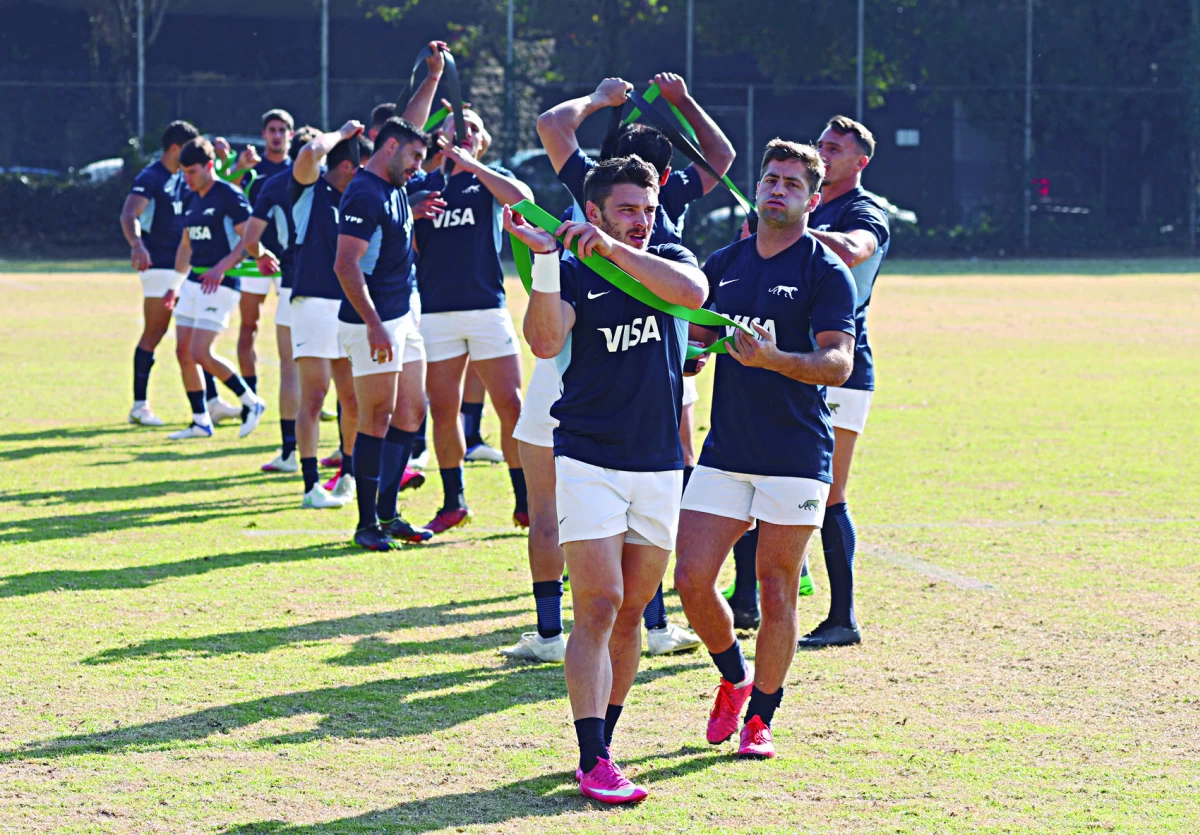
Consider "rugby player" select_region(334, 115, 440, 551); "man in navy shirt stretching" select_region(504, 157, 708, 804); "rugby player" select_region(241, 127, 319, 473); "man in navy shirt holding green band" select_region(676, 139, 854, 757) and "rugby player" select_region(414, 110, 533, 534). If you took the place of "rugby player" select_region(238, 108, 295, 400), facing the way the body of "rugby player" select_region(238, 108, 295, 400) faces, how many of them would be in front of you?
5

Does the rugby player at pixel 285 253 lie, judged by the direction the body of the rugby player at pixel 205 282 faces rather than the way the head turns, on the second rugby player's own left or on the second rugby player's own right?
on the second rugby player's own left

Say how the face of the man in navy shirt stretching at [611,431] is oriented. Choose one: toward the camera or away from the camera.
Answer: toward the camera

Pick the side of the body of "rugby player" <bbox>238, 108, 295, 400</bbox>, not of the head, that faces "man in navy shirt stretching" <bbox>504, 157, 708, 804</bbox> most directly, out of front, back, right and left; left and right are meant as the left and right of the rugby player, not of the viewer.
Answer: front

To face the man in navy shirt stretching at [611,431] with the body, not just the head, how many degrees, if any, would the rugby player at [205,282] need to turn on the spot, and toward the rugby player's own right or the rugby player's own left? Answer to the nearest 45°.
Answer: approximately 45° to the rugby player's own left

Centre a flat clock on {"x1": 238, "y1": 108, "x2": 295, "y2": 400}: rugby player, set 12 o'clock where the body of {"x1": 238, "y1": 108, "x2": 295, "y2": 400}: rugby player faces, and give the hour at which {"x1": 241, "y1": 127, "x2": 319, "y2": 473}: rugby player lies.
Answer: {"x1": 241, "y1": 127, "x2": 319, "y2": 473}: rugby player is roughly at 12 o'clock from {"x1": 238, "y1": 108, "x2": 295, "y2": 400}: rugby player.

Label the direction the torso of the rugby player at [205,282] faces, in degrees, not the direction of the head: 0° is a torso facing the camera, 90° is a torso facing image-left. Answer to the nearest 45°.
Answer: approximately 45°

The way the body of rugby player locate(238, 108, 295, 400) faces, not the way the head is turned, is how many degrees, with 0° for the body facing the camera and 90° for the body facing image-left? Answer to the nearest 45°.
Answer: approximately 0°

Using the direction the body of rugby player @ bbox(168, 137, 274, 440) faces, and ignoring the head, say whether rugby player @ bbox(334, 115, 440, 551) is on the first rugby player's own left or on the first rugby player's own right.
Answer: on the first rugby player's own left

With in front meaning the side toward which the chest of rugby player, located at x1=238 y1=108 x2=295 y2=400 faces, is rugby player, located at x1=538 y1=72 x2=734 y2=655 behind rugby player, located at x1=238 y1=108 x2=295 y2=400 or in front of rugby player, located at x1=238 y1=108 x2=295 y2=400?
in front
